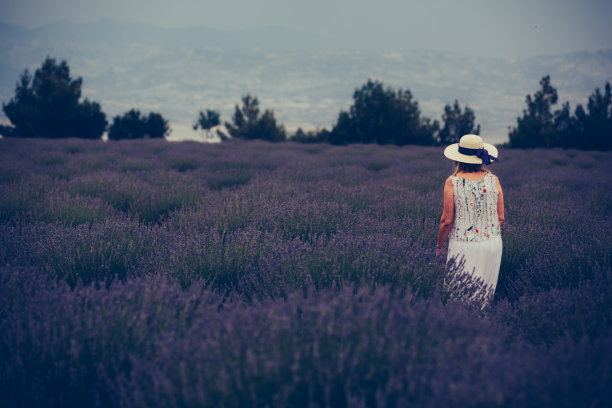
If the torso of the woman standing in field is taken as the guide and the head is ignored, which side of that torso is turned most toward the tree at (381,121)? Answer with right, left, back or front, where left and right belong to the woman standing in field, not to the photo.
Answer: front

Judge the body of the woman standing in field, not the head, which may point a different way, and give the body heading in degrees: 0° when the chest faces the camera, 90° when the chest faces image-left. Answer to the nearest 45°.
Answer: approximately 180°

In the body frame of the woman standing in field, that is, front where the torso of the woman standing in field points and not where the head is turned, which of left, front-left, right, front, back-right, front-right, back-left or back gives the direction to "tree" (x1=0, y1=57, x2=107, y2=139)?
front-left

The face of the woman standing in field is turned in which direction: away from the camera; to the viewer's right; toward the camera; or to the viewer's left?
away from the camera

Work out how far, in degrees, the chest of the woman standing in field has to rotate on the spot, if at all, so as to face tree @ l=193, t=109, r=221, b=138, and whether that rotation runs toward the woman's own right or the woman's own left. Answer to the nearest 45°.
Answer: approximately 45° to the woman's own left

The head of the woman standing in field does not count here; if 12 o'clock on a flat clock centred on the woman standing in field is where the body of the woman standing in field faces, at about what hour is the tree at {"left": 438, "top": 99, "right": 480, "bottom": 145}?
The tree is roughly at 12 o'clock from the woman standing in field.

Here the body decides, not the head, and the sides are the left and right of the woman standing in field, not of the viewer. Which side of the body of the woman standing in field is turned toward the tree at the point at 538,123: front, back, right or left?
front
